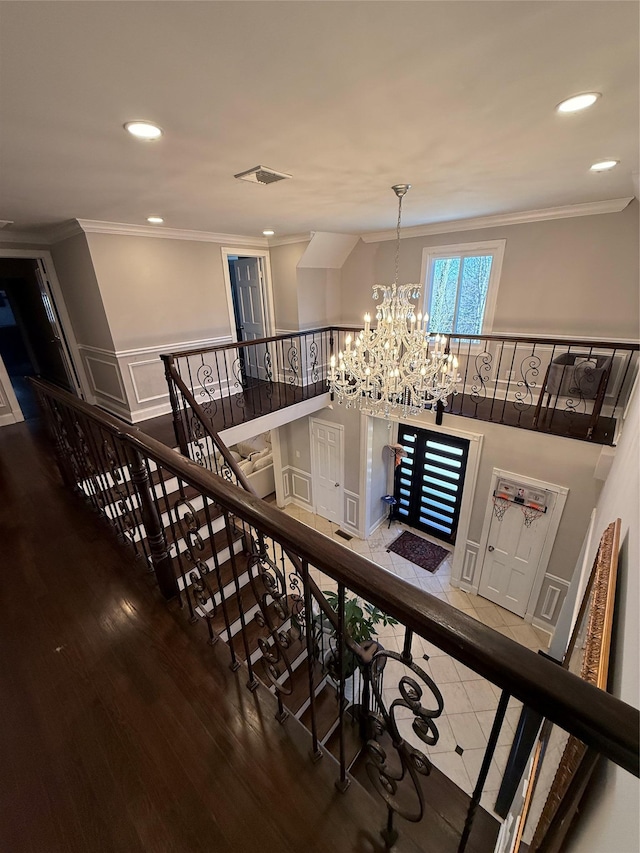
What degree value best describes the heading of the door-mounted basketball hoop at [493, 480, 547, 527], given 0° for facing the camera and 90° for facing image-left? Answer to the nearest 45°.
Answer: approximately 45°

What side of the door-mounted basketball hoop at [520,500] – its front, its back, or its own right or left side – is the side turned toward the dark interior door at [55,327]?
right

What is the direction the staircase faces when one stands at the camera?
facing the viewer and to the right of the viewer

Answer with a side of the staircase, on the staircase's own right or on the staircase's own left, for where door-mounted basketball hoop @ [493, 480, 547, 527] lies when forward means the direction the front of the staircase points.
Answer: on the staircase's own left

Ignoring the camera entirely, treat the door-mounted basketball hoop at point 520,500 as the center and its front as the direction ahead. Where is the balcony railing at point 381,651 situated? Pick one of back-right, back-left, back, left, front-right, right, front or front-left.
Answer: front-left

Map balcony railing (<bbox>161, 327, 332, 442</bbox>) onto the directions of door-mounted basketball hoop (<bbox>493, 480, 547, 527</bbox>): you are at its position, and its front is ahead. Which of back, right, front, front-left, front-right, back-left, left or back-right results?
front-right

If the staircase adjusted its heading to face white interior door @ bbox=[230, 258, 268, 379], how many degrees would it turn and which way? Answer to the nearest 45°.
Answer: approximately 135° to its left

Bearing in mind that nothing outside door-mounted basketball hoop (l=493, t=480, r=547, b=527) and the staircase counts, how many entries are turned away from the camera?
0

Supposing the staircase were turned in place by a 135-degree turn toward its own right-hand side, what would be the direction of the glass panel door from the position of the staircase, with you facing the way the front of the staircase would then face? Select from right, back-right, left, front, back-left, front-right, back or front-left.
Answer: back-right

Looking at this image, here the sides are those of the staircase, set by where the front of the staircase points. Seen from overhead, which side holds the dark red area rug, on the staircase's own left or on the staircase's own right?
on the staircase's own left

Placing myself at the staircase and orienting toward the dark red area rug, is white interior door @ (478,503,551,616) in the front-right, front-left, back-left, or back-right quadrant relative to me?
front-right
